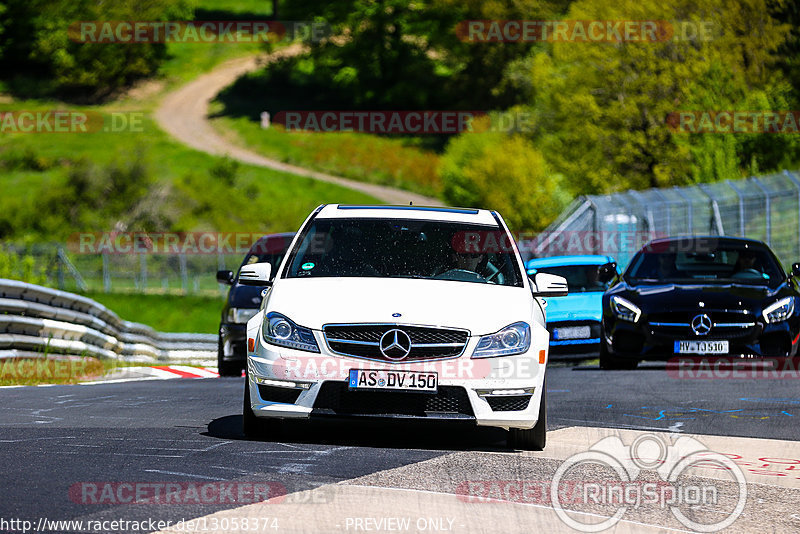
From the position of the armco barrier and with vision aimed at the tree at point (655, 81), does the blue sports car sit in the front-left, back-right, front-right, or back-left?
front-right

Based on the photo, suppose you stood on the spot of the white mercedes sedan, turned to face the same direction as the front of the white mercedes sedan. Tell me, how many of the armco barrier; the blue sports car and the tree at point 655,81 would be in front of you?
0

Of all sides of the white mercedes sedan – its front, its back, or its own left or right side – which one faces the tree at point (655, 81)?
back

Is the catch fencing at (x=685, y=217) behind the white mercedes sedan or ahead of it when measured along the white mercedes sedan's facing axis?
behind

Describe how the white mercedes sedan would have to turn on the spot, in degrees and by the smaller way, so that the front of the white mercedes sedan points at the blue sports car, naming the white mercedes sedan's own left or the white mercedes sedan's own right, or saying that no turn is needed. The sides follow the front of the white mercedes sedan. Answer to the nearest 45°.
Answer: approximately 180°

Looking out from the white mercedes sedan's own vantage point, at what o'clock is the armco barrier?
The armco barrier is roughly at 5 o'clock from the white mercedes sedan.

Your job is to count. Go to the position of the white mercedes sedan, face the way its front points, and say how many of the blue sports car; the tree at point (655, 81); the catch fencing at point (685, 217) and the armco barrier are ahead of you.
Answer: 0

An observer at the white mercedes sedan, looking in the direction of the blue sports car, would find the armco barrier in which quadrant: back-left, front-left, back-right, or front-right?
front-left

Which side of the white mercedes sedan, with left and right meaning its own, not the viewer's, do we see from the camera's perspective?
front
